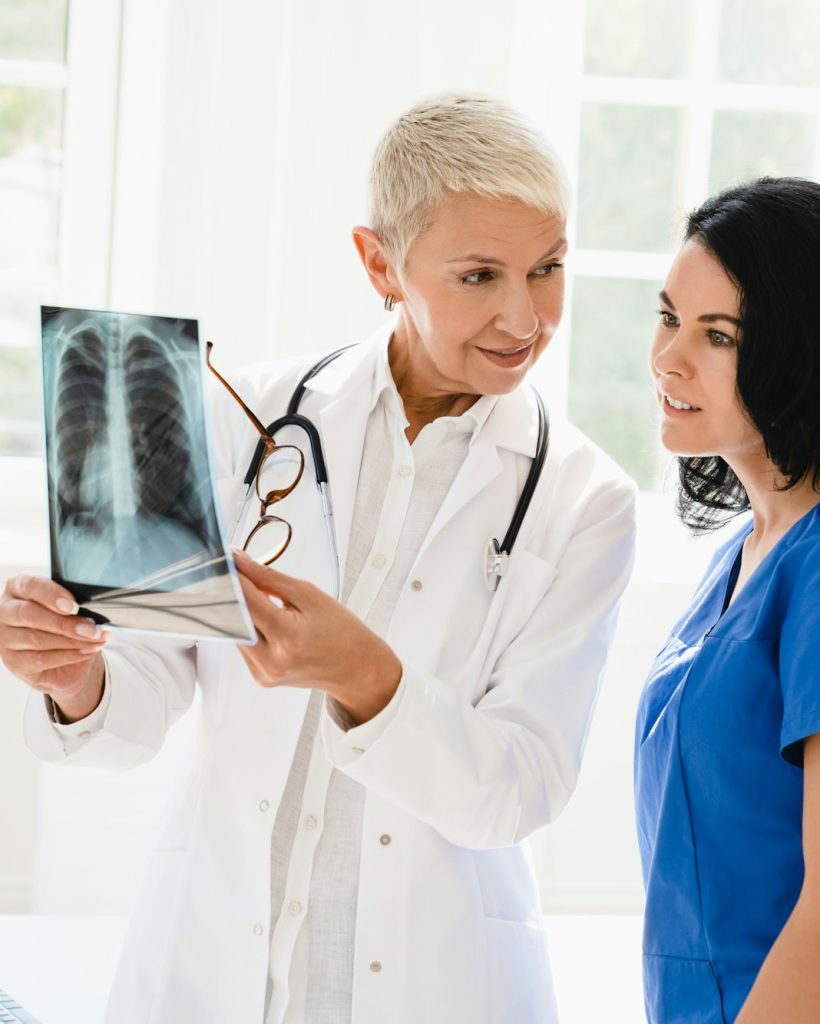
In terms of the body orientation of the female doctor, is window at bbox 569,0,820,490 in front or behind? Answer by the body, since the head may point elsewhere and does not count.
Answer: behind

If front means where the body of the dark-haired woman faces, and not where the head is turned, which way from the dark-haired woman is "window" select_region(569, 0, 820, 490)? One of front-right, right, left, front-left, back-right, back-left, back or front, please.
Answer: back-right

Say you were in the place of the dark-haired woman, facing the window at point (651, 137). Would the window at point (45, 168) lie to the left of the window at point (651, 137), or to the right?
left

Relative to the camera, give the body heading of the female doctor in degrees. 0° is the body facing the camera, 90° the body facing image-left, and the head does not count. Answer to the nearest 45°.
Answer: approximately 0°

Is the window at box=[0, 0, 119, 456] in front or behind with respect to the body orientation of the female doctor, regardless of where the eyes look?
behind

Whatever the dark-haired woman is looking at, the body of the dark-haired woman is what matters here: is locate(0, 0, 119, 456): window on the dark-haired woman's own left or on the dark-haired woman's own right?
on the dark-haired woman's own right

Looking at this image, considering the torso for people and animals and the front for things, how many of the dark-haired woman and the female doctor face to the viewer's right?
0

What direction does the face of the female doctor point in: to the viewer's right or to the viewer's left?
to the viewer's right
